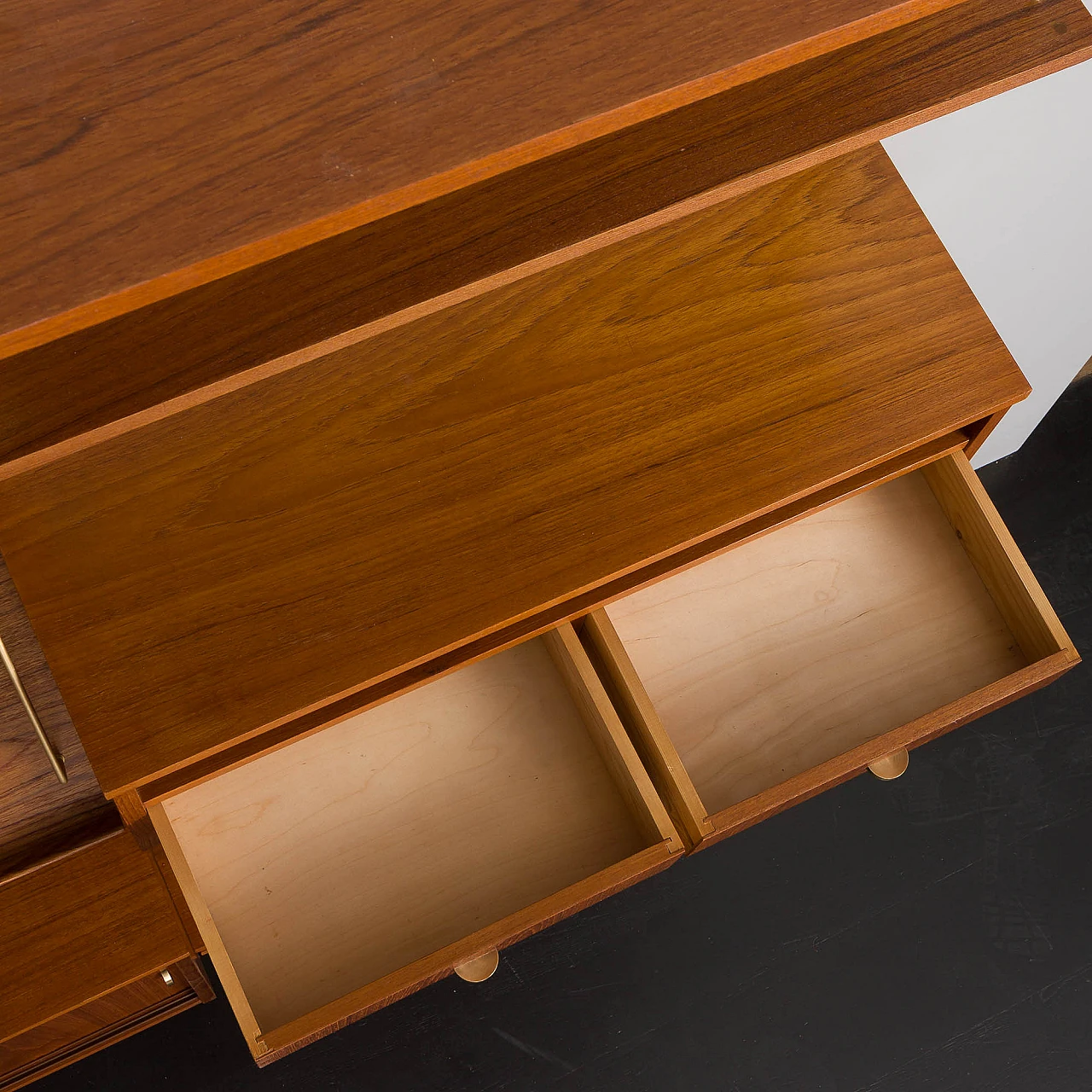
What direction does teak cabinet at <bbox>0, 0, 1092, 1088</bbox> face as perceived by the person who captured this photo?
facing the viewer and to the right of the viewer
